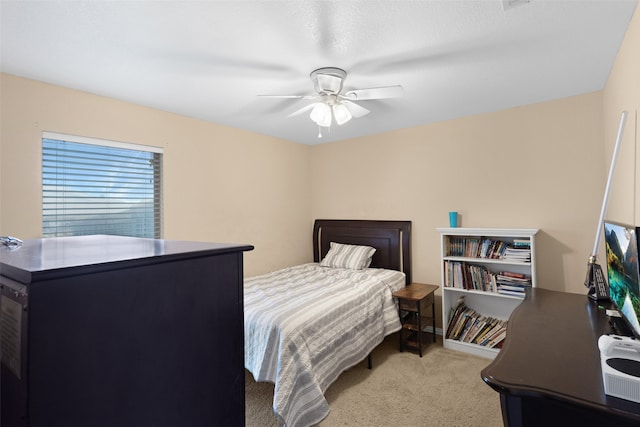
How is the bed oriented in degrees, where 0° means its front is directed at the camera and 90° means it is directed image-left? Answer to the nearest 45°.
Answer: approximately 45°

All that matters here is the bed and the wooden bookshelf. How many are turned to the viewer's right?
0

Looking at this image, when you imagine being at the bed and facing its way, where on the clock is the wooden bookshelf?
The wooden bookshelf is roughly at 7 o'clock from the bed.

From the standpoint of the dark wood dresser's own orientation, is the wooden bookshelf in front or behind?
in front

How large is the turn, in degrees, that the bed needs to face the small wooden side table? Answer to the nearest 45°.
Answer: approximately 180°

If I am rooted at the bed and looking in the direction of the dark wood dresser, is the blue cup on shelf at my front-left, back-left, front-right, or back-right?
back-left

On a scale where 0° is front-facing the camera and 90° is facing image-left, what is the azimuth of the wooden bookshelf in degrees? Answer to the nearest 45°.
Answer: approximately 45°

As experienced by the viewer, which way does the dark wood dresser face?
facing away from the viewer and to the right of the viewer

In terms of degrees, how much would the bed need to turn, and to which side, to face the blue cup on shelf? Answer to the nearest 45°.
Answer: approximately 180°
